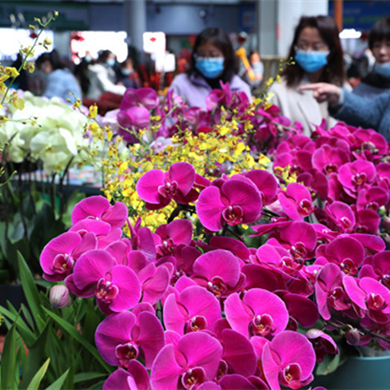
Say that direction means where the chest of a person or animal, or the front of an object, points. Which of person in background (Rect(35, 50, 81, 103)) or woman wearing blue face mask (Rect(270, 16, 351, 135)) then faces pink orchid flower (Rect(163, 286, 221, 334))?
the woman wearing blue face mask

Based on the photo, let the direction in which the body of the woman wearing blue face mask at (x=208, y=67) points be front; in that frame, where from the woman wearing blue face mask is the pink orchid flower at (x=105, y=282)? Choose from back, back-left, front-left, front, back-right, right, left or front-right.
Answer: front

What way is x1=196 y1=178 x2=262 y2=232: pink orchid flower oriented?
toward the camera

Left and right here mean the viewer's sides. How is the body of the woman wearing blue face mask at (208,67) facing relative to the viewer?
facing the viewer

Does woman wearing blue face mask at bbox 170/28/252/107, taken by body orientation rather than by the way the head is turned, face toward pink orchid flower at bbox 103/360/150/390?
yes

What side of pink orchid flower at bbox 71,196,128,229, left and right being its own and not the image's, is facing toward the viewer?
front

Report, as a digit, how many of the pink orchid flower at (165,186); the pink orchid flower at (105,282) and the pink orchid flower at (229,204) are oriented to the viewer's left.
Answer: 0

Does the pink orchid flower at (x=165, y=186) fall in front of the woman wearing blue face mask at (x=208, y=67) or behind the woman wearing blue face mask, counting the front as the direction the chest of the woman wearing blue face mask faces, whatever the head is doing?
in front

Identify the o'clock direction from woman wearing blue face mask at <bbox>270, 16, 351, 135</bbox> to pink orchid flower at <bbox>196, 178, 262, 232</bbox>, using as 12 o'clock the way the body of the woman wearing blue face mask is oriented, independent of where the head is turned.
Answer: The pink orchid flower is roughly at 12 o'clock from the woman wearing blue face mask.

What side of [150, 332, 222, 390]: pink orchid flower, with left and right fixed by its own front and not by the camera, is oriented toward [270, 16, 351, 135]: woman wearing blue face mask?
back

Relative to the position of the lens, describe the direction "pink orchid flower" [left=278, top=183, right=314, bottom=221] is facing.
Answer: facing the viewer and to the right of the viewer

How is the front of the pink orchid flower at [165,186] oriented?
toward the camera
